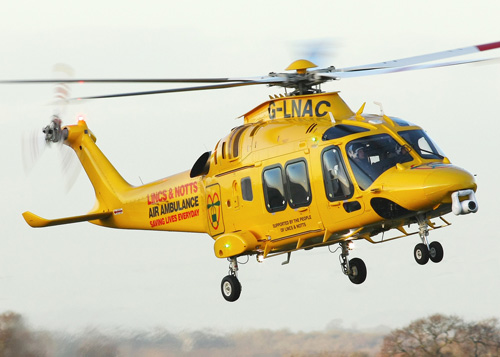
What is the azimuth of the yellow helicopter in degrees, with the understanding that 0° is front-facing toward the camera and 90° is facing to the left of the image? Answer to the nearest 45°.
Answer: approximately 315°

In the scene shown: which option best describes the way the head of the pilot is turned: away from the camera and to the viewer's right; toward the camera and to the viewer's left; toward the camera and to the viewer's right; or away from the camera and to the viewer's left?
toward the camera and to the viewer's right
